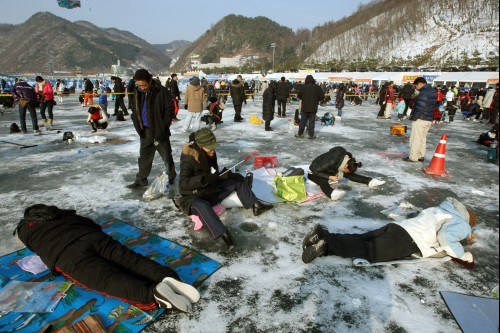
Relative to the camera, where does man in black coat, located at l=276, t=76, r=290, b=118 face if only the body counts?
away from the camera

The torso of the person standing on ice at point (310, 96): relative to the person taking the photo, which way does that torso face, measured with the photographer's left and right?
facing away from the viewer

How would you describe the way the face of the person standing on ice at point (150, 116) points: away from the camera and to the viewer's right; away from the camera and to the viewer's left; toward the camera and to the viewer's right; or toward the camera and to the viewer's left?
toward the camera and to the viewer's left

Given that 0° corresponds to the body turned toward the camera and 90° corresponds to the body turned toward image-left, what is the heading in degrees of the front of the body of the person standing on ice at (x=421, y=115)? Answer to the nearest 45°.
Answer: approximately 90°

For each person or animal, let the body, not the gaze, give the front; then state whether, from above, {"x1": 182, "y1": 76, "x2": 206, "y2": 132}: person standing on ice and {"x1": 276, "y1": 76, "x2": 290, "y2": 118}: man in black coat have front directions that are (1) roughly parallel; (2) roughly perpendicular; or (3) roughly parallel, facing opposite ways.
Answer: roughly parallel

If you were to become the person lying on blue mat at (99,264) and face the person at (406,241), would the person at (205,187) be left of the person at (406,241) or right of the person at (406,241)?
left

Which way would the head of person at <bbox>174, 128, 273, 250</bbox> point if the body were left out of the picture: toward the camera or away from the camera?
toward the camera

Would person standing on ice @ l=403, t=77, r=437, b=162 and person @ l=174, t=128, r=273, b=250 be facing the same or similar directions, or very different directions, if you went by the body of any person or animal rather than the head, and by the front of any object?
very different directions

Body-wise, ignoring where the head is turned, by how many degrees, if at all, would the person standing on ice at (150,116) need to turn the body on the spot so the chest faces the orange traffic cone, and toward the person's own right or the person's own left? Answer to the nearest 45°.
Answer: approximately 135° to the person's own left

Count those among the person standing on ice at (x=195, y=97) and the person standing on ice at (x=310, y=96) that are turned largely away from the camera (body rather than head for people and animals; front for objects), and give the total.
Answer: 2

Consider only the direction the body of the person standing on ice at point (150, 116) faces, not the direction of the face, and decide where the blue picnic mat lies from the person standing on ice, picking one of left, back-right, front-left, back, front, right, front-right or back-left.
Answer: front-left

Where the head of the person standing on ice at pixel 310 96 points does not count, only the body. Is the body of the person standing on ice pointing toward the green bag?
no

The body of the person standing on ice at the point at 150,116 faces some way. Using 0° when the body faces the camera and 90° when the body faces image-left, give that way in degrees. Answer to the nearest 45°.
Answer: approximately 45°

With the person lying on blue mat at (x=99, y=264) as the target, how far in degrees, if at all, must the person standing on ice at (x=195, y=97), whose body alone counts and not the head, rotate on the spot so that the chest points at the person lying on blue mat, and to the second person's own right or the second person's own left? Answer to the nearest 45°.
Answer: approximately 180°

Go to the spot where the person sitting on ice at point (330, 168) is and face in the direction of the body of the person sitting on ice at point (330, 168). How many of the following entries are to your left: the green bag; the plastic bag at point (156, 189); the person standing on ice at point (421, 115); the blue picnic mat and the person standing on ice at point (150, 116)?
1

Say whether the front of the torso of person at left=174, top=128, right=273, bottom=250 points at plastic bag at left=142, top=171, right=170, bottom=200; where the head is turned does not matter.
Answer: no

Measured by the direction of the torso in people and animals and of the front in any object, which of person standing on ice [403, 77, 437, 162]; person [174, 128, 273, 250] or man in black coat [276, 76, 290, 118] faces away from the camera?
the man in black coat

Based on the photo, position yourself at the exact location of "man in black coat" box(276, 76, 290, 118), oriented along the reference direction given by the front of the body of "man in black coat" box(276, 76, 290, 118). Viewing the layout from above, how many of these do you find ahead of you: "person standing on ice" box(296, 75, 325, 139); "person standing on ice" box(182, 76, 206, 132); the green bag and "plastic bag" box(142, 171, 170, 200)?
0

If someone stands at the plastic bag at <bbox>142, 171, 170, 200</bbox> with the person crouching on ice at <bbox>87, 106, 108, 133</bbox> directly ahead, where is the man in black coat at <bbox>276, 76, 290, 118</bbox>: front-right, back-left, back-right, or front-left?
front-right

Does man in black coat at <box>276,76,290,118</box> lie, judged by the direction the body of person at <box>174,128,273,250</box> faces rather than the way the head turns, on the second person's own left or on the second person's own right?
on the second person's own left
